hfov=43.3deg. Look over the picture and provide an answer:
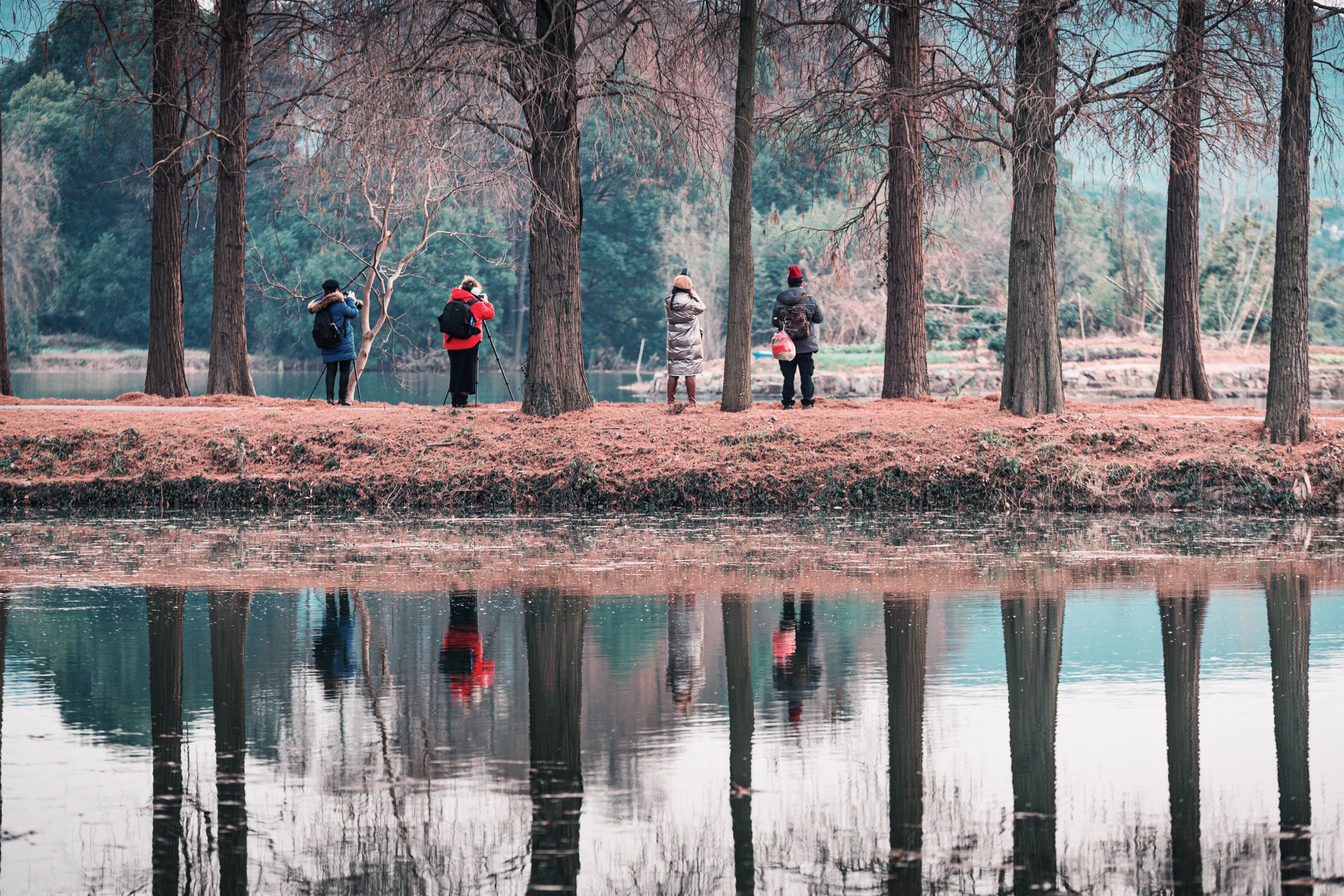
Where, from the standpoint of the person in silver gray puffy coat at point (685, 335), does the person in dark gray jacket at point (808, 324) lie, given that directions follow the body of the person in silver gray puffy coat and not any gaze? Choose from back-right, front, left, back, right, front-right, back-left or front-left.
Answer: right

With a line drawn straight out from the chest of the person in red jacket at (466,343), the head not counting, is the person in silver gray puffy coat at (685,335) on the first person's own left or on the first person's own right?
on the first person's own right

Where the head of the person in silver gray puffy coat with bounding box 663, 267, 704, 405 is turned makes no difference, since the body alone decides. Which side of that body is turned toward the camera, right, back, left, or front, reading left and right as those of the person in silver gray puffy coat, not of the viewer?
back

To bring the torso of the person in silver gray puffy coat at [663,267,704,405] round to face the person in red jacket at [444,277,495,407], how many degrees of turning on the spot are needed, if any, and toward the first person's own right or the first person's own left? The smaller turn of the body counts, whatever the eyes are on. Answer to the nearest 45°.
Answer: approximately 90° to the first person's own left

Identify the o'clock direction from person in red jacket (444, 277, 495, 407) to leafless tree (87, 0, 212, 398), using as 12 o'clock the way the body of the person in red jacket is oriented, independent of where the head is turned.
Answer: The leafless tree is roughly at 9 o'clock from the person in red jacket.

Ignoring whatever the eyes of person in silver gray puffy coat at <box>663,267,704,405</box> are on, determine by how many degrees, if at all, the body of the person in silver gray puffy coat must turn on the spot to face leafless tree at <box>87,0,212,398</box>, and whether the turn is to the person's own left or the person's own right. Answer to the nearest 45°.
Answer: approximately 45° to the person's own left

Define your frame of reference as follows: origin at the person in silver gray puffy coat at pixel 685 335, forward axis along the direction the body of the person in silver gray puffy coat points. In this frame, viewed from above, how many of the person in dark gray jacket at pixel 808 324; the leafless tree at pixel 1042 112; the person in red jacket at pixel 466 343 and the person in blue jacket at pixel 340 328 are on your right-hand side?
2

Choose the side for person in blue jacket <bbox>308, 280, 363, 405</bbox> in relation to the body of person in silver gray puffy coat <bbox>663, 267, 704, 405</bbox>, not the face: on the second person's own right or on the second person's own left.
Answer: on the second person's own left

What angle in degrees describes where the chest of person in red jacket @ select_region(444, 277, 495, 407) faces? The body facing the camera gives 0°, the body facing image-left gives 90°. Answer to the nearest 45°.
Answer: approximately 225°

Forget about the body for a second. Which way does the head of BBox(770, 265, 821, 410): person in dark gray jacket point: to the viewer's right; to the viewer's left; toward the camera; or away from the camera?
away from the camera

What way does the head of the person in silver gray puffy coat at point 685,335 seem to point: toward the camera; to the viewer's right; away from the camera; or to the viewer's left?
away from the camera
